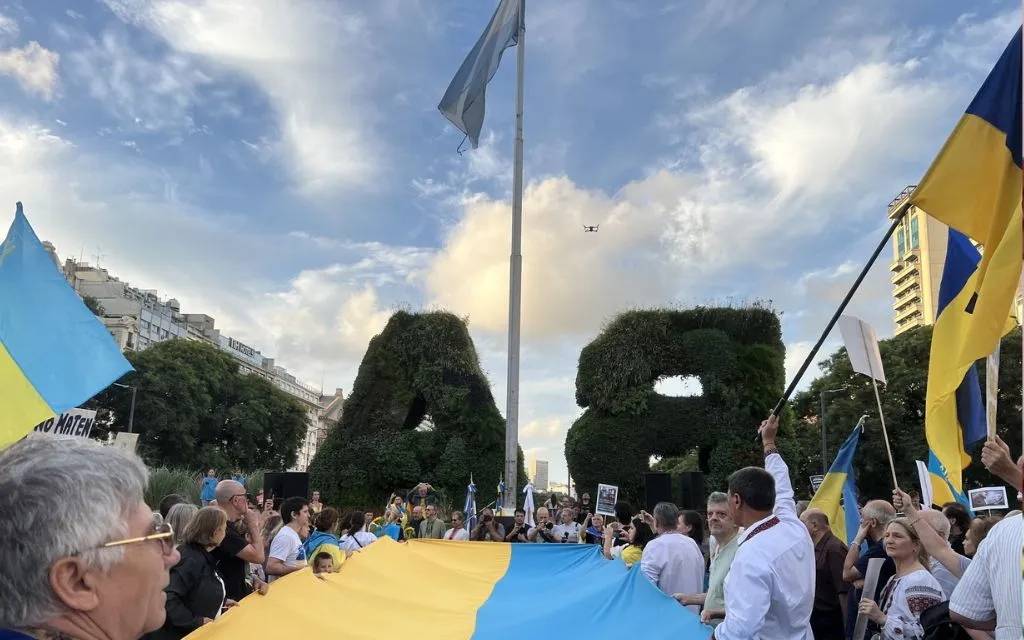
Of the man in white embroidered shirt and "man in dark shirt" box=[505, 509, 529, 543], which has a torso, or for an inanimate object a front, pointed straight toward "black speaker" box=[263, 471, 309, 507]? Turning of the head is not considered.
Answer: the man in white embroidered shirt

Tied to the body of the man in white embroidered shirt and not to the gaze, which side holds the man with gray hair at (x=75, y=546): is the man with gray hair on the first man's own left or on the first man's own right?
on the first man's own left

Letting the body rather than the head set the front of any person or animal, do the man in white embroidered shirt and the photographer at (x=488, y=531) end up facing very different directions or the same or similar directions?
very different directions

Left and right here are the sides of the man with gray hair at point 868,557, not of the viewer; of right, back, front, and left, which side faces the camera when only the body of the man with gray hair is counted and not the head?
left

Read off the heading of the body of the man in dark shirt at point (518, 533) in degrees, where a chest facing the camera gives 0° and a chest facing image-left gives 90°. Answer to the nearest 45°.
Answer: approximately 0°

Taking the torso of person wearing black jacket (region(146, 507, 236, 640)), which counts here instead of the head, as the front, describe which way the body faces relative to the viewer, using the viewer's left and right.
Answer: facing to the right of the viewer

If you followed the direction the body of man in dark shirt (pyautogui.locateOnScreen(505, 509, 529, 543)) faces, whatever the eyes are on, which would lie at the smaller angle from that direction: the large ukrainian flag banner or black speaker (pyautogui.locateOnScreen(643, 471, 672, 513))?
the large ukrainian flag banner

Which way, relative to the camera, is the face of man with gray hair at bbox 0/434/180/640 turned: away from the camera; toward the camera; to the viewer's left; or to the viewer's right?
to the viewer's right
